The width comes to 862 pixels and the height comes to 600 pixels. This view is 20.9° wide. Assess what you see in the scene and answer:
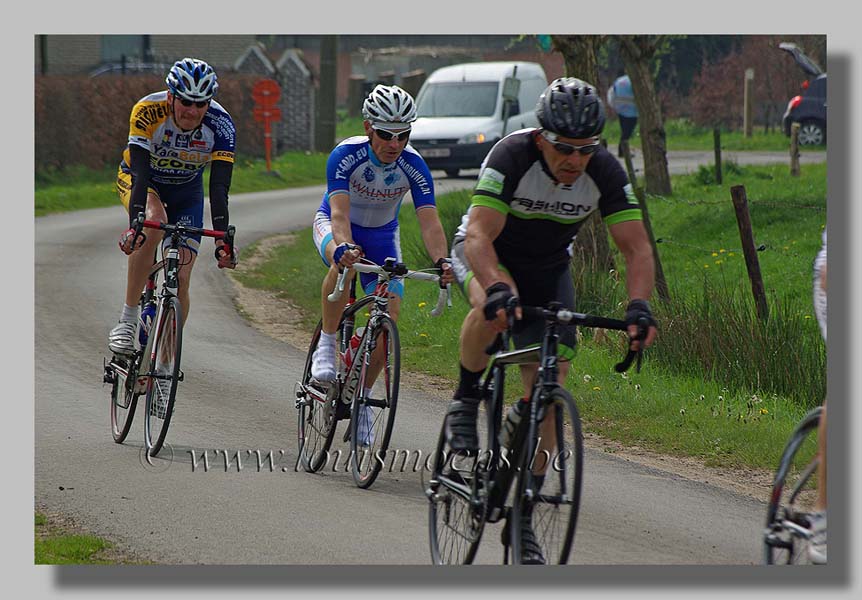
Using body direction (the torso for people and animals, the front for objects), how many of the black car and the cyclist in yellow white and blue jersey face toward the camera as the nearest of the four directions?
1

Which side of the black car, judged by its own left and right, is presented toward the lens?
right

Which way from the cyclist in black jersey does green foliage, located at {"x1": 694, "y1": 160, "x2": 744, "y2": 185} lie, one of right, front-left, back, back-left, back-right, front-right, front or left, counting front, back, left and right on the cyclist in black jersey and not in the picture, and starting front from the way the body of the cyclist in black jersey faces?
back-left

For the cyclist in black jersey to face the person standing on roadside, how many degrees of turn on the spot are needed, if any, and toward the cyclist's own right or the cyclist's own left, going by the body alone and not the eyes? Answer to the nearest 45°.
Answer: approximately 135° to the cyclist's own left

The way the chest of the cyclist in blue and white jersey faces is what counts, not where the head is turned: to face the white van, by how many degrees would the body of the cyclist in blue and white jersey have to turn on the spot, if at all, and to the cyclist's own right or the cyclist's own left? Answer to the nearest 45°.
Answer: approximately 135° to the cyclist's own left

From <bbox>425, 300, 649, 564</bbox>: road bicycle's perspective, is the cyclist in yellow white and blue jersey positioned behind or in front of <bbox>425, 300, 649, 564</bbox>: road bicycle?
behind

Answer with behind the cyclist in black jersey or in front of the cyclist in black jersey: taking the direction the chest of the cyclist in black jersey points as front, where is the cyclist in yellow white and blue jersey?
behind

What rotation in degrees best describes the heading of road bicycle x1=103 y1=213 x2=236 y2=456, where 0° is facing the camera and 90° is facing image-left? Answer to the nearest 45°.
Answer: approximately 0°

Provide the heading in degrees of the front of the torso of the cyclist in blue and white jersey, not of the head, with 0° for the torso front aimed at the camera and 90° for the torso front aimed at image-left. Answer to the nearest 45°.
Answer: approximately 315°
